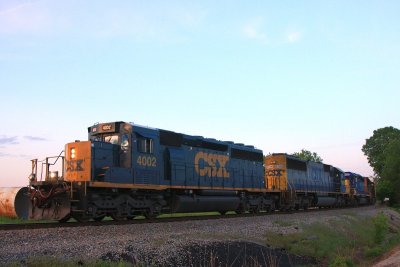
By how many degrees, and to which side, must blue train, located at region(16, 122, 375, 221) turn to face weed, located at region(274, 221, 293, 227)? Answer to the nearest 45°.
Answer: approximately 135° to its left

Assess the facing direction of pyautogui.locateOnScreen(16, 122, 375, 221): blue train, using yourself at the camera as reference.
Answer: facing the viewer and to the left of the viewer
